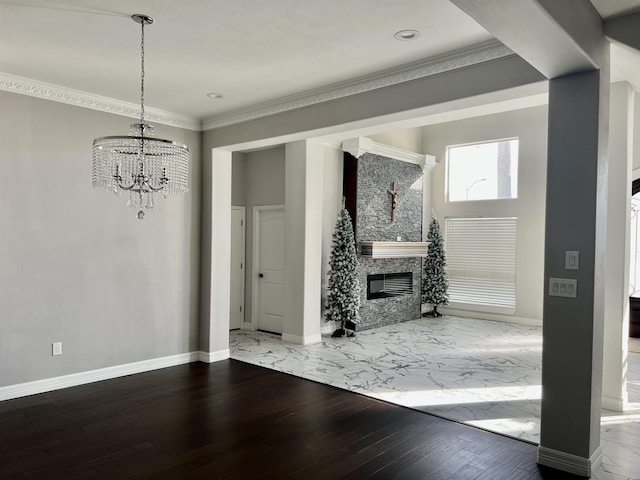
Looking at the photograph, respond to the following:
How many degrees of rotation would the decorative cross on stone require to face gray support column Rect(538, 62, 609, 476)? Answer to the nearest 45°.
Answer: approximately 45° to its right

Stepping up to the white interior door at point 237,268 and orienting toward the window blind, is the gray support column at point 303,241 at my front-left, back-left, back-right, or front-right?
front-right

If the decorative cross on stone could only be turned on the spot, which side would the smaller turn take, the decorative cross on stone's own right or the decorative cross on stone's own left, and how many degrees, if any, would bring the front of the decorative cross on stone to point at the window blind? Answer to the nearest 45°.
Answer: approximately 90° to the decorative cross on stone's own left

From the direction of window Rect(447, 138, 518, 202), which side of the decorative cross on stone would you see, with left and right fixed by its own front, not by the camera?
left

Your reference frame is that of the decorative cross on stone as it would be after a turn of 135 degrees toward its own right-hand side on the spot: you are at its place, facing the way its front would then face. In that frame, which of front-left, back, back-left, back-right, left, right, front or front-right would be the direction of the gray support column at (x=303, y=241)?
front-left

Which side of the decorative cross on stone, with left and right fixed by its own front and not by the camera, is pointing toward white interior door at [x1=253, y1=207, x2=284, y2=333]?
right

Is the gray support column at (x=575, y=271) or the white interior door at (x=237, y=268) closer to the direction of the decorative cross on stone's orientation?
the gray support column

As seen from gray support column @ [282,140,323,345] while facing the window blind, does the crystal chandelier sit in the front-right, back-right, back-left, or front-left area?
back-right

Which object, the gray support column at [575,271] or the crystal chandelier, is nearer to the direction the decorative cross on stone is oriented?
the gray support column

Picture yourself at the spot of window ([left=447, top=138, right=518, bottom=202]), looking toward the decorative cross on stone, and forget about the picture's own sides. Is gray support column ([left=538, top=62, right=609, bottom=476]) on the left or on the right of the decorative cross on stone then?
left

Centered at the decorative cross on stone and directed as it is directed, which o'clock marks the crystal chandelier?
The crystal chandelier is roughly at 2 o'clock from the decorative cross on stone.
